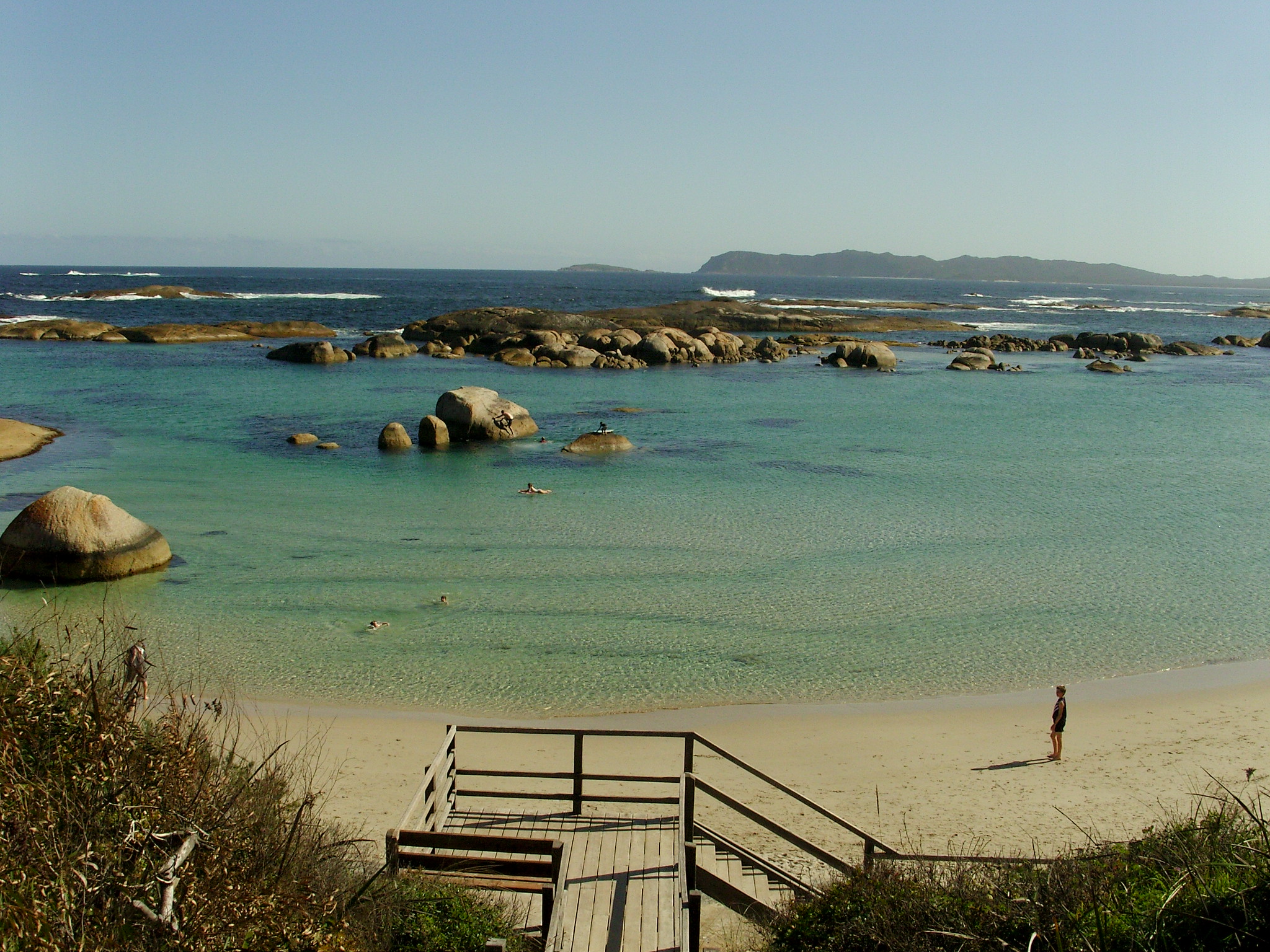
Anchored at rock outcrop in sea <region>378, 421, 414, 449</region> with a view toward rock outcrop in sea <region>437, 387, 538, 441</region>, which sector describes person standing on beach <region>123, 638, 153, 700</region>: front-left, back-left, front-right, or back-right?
back-right

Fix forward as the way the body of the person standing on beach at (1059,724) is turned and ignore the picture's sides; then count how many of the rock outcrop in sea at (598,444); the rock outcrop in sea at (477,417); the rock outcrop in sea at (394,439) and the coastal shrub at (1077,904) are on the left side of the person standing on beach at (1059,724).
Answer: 1

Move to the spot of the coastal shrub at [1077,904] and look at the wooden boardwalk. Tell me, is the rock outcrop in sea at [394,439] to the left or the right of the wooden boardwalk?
right

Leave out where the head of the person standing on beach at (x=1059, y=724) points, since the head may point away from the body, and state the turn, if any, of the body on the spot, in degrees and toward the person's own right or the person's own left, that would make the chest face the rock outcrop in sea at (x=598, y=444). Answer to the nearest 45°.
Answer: approximately 45° to the person's own right

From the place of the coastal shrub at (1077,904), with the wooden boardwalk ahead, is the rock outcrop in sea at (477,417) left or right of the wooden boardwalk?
right

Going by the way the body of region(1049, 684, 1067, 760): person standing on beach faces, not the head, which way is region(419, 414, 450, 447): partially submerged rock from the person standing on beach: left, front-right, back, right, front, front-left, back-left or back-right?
front-right

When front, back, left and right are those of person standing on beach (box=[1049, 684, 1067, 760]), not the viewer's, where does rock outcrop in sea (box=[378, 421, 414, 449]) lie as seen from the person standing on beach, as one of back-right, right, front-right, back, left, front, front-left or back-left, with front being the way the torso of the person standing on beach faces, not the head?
front-right

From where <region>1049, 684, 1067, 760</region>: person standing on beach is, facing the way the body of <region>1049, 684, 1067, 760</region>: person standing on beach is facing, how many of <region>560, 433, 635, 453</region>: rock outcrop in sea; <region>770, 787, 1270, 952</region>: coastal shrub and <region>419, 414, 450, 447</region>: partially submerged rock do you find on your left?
1

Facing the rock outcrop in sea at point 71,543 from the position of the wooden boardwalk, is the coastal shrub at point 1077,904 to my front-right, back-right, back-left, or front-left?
back-right

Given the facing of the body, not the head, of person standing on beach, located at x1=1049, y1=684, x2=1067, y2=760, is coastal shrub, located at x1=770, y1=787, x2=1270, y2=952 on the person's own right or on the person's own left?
on the person's own left
